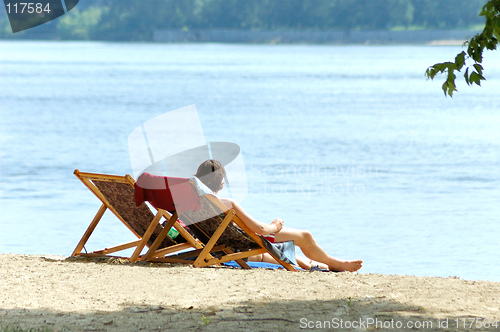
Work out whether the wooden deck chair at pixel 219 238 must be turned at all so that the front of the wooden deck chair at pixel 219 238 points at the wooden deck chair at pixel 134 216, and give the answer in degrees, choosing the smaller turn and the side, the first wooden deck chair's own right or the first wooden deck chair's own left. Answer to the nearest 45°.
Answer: approximately 135° to the first wooden deck chair's own left

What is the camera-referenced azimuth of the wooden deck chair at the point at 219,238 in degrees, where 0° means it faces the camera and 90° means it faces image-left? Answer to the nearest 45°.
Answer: approximately 225°

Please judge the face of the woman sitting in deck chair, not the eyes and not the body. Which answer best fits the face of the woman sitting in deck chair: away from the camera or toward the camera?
away from the camera
